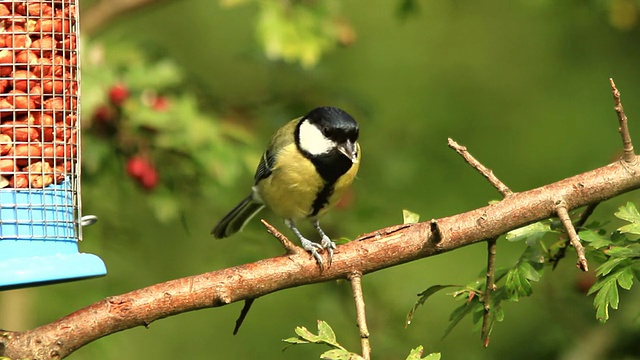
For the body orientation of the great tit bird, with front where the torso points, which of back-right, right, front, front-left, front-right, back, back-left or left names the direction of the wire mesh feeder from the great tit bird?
right

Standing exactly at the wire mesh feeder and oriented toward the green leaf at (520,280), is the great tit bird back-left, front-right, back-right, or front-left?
front-left

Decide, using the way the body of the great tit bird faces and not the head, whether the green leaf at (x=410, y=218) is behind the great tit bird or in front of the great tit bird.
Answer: in front

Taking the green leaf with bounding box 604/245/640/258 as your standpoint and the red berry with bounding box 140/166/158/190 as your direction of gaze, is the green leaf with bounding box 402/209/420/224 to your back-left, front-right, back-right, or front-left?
front-left

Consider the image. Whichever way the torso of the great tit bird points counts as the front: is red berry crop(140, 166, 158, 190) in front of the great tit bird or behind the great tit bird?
behind

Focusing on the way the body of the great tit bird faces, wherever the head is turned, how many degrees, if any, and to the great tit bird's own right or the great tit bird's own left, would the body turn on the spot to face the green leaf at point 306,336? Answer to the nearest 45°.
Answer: approximately 45° to the great tit bird's own right

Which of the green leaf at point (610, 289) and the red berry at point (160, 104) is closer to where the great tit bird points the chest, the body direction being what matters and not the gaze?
the green leaf

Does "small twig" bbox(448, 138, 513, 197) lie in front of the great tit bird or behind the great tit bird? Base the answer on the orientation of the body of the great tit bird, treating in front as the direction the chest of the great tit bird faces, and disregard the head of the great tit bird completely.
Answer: in front

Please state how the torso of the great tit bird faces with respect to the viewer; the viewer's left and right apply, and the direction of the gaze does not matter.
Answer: facing the viewer and to the right of the viewer

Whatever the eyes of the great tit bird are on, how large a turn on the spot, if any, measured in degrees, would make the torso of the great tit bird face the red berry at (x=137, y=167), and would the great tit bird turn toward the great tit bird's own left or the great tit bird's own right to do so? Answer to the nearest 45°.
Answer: approximately 135° to the great tit bird's own right

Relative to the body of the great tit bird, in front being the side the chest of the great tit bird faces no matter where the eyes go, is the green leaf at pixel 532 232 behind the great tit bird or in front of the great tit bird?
in front

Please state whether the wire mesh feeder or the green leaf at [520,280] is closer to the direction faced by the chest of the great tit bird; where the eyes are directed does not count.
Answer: the green leaf
